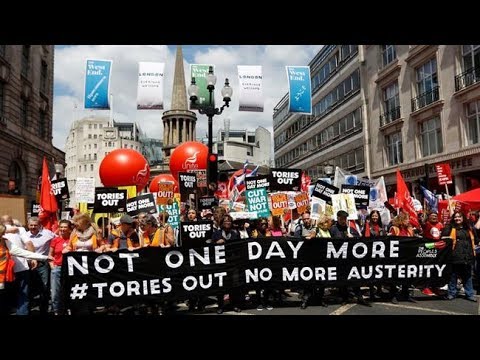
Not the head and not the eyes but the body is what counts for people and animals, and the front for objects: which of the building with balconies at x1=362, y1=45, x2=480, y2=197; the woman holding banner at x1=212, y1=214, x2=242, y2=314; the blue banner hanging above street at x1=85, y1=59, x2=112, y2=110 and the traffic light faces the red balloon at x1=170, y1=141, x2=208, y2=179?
the building with balconies

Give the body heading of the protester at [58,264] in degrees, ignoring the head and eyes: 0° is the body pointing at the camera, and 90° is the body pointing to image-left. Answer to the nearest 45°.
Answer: approximately 315°

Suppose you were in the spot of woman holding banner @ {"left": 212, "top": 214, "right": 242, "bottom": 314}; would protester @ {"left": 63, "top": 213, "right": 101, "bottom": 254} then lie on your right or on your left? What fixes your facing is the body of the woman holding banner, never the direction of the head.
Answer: on your right

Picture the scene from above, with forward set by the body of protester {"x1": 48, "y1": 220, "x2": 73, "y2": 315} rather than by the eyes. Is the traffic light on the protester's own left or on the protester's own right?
on the protester's own left

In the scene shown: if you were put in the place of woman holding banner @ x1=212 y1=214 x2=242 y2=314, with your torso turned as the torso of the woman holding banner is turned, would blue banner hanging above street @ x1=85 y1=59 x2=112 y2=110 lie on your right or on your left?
on your right
